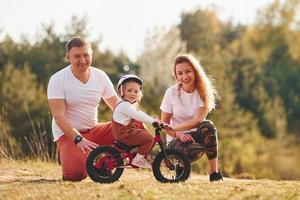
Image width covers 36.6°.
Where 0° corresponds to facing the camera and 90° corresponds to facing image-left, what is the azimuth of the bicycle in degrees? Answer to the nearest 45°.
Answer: approximately 270°

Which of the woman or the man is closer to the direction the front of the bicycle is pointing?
the woman

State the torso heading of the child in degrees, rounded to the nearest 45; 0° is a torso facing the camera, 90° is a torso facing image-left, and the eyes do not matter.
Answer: approximately 270°

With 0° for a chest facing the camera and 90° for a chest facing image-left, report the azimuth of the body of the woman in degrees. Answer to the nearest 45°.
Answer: approximately 0°

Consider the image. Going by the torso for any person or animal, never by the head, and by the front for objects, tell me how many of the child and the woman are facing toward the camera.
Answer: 1

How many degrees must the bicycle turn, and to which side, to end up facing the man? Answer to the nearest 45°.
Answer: approximately 135° to its left

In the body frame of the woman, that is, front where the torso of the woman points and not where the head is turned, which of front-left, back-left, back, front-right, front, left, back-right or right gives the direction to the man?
right
